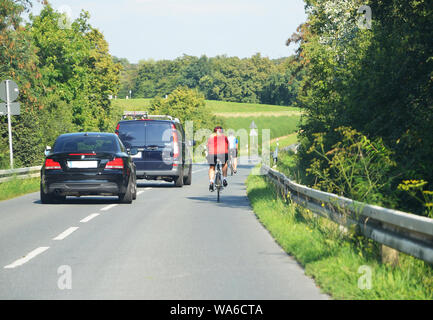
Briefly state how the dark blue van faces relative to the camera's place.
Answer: facing away from the viewer

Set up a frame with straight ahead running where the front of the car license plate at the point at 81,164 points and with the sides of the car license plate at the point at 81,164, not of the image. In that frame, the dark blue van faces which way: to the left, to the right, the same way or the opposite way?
the opposite way

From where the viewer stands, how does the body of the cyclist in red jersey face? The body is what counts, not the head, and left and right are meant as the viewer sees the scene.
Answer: facing away from the viewer

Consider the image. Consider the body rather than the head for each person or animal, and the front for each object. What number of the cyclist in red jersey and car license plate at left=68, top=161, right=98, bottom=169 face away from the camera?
1

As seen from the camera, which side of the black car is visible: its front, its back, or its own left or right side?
back

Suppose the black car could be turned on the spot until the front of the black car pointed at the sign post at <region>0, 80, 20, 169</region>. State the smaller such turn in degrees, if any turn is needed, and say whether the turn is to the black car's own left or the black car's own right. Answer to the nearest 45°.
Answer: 0° — it already faces it

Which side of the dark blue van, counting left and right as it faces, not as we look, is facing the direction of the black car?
back

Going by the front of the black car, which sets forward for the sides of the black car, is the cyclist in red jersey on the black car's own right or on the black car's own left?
on the black car's own right

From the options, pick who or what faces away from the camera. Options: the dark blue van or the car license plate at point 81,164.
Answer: the dark blue van

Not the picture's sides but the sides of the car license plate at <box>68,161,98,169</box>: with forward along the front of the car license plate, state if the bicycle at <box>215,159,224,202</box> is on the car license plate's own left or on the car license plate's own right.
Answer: on the car license plate's own left
